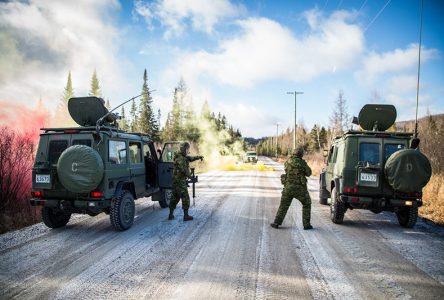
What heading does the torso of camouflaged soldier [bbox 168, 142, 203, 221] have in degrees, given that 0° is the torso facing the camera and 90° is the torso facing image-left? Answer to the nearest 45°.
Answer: approximately 270°

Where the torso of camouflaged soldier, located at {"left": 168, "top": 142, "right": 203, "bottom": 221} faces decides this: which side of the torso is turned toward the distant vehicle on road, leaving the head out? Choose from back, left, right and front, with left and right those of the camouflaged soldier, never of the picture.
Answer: left
